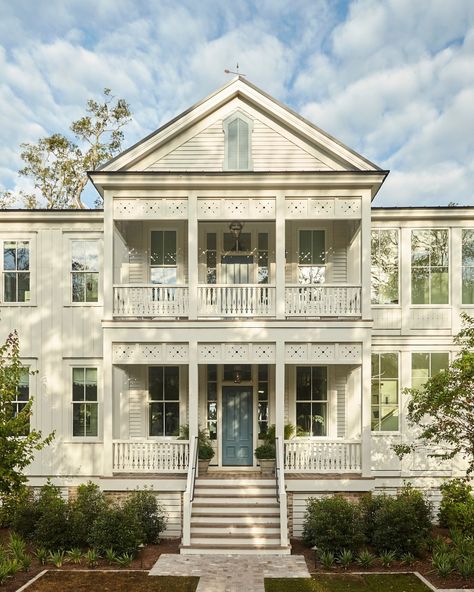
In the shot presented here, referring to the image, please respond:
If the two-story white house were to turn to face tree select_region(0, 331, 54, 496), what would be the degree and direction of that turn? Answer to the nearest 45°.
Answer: approximately 45° to its right

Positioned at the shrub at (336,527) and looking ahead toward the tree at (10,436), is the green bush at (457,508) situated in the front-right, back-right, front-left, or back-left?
back-right

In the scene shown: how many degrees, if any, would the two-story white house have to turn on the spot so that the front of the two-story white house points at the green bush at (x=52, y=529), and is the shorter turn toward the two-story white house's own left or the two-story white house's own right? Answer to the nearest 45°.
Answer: approximately 45° to the two-story white house's own right

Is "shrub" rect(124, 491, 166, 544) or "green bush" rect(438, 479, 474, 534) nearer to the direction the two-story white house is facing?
the shrub

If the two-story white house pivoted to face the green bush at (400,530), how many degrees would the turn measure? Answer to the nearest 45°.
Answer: approximately 45° to its left

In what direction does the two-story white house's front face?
toward the camera
